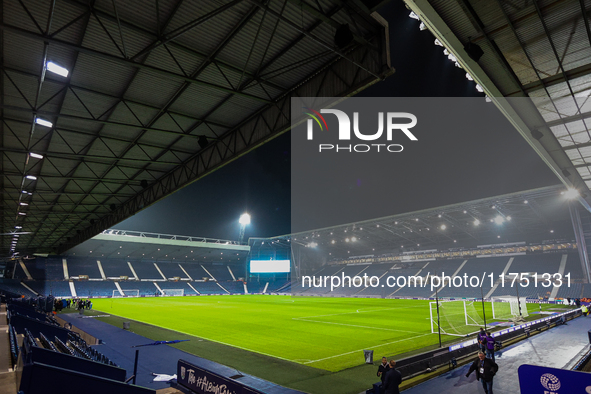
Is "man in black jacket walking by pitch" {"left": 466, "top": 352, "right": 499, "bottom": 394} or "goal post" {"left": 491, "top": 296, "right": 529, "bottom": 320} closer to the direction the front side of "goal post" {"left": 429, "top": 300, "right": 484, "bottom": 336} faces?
the goal post

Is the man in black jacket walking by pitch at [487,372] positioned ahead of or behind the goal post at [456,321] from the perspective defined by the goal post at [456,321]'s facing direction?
behind

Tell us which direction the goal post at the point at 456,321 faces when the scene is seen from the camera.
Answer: facing away from the viewer and to the left of the viewer

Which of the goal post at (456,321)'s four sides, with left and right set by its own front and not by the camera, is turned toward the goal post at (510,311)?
right
